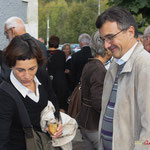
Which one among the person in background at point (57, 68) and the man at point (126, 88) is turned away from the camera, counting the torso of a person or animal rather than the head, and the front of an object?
the person in background

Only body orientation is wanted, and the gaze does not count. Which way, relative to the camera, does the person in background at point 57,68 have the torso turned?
away from the camera

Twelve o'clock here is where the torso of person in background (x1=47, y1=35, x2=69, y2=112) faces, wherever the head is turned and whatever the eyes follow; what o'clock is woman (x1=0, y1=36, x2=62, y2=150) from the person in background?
The woman is roughly at 6 o'clock from the person in background.

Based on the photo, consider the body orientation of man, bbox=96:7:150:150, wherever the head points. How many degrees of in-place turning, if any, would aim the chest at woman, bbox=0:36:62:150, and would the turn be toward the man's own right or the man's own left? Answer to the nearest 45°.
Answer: approximately 45° to the man's own right

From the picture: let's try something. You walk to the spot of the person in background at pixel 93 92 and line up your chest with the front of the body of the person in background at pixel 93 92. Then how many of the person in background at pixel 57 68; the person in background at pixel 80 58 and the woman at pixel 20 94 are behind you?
1

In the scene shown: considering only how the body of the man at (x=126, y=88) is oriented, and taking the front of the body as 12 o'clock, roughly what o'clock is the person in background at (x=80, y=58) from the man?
The person in background is roughly at 4 o'clock from the man.
